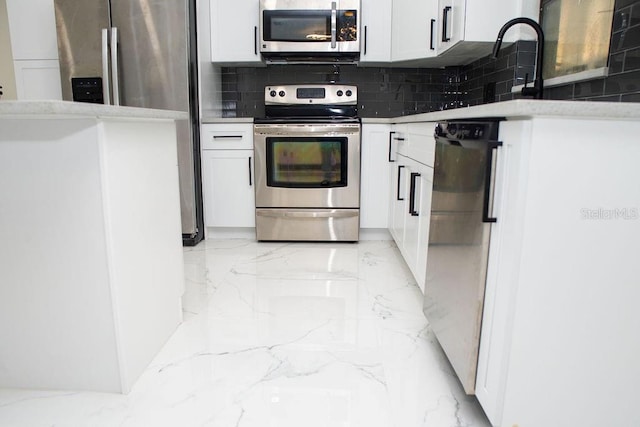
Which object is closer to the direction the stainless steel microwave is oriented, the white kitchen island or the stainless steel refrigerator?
the white kitchen island

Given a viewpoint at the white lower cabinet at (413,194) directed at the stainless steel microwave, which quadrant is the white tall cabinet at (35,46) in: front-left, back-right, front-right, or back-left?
front-left

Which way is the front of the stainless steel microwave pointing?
toward the camera

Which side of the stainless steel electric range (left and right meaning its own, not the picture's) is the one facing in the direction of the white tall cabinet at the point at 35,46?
right

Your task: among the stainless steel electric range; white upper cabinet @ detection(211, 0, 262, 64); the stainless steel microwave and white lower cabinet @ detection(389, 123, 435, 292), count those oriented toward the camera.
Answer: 3

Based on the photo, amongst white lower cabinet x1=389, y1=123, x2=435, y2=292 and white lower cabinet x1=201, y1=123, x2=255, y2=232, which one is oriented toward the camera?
white lower cabinet x1=201, y1=123, x2=255, y2=232

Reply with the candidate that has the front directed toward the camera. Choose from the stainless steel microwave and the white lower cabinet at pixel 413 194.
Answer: the stainless steel microwave

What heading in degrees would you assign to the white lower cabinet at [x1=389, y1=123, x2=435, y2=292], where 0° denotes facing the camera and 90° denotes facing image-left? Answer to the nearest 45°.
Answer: approximately 90°

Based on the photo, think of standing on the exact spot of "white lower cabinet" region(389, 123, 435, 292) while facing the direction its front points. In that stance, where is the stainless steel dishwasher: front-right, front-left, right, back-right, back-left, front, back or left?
left

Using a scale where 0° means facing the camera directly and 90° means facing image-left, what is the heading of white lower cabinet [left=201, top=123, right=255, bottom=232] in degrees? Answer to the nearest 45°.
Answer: approximately 0°

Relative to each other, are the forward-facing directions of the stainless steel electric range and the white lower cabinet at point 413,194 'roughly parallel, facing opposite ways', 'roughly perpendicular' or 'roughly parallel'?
roughly perpendicular

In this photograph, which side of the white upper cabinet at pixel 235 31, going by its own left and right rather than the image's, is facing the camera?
front

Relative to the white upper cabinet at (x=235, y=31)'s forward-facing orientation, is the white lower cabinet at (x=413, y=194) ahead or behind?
ahead

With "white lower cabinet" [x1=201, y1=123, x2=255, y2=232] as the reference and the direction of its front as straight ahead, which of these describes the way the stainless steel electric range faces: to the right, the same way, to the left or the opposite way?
the same way

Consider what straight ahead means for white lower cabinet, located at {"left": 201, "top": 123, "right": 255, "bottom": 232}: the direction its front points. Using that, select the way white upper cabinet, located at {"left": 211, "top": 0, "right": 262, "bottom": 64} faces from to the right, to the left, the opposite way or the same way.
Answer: the same way
